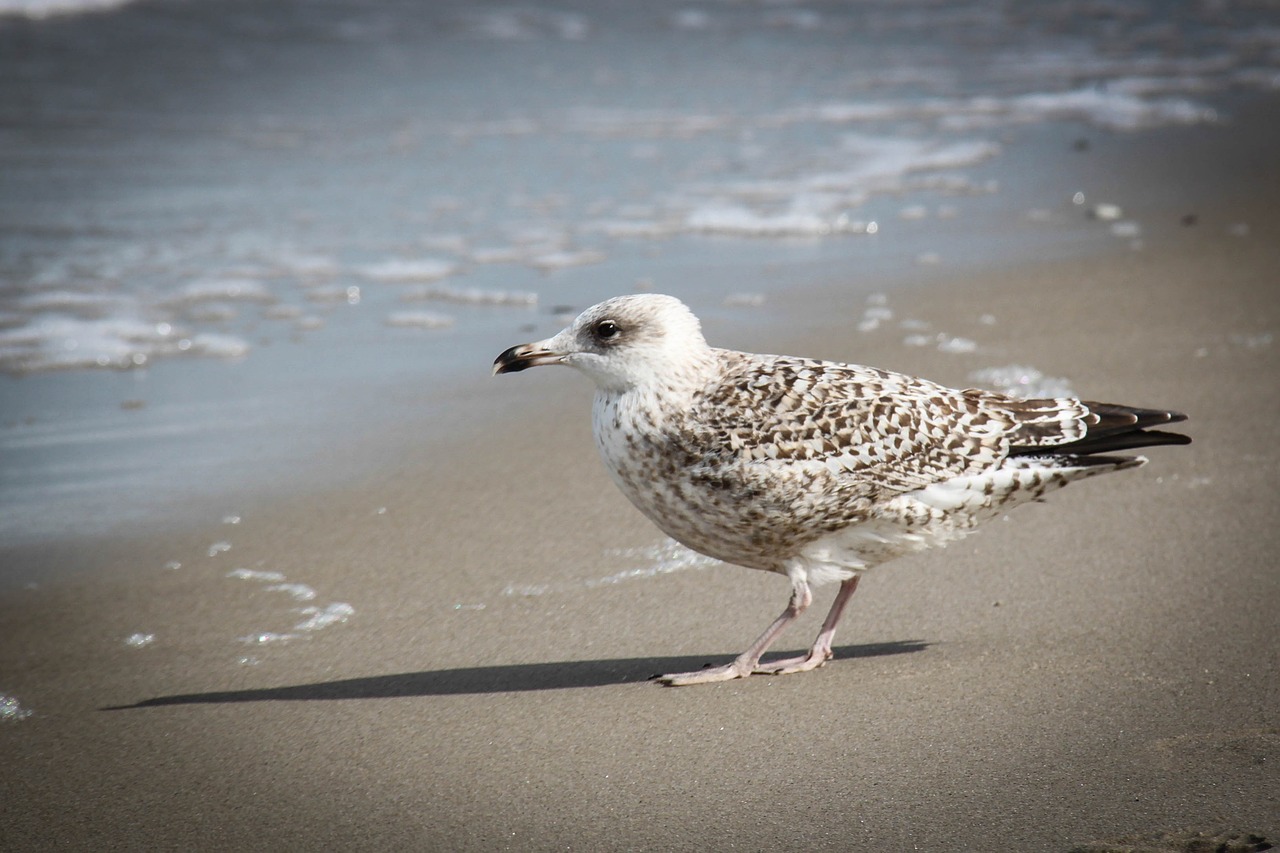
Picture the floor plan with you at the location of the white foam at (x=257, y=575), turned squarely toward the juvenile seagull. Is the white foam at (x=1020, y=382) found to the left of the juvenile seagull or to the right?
left

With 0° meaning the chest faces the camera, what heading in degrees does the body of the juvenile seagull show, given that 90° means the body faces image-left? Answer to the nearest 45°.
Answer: approximately 90°

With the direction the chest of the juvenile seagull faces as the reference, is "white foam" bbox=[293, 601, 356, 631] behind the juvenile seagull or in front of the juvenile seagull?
in front

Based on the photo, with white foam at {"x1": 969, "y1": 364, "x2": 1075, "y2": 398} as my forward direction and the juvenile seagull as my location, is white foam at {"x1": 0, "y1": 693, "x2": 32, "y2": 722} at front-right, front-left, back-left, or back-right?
back-left

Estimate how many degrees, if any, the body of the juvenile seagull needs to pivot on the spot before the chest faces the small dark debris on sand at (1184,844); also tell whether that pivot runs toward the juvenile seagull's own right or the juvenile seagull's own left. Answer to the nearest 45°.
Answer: approximately 135° to the juvenile seagull's own left

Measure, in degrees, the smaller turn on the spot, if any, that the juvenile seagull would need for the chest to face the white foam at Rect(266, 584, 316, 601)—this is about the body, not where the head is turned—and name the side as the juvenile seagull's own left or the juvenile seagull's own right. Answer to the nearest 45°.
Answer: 0° — it already faces it

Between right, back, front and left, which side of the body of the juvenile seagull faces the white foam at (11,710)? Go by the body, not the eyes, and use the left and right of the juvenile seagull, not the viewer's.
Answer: front

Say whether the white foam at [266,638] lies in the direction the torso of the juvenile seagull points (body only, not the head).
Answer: yes

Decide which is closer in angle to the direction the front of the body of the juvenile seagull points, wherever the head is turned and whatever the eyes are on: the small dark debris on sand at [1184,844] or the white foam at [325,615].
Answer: the white foam

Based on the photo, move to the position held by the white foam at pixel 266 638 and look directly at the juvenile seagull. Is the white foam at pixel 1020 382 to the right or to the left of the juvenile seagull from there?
left

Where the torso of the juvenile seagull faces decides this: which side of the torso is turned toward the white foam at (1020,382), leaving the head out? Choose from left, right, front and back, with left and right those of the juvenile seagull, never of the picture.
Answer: right

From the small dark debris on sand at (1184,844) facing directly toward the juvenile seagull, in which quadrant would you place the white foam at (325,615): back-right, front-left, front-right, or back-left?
front-left
